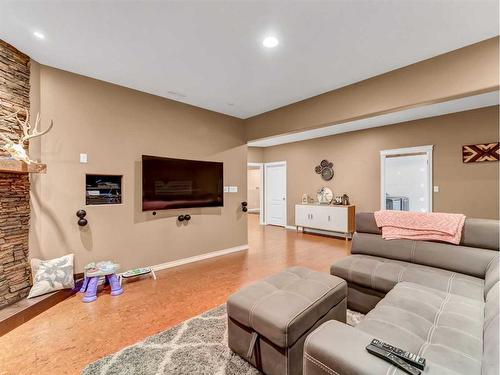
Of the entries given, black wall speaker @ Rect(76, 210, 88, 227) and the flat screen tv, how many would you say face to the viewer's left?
0

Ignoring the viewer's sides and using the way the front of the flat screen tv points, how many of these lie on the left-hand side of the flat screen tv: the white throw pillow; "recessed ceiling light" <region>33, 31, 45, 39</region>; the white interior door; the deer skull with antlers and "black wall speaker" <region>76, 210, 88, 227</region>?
1

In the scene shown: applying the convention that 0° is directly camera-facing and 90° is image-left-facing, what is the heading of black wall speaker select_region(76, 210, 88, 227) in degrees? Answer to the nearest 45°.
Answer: approximately 0°

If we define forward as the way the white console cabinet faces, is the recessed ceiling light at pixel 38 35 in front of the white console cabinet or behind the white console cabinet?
in front

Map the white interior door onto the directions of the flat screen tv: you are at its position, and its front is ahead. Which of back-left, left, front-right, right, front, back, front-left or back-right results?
left

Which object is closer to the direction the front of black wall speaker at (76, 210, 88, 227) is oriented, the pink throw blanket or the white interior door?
the pink throw blanket

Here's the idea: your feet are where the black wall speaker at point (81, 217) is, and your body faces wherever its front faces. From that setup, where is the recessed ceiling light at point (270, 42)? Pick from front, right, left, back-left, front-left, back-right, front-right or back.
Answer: front-left

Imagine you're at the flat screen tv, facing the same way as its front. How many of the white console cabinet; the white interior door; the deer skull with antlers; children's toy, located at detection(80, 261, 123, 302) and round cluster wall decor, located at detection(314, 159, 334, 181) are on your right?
2

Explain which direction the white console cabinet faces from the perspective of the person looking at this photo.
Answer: facing the viewer and to the left of the viewer

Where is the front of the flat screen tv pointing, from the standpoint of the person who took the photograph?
facing the viewer and to the right of the viewer

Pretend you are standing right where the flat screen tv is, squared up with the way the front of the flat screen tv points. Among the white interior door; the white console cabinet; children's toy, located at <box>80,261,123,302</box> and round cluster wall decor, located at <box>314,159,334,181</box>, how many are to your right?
1

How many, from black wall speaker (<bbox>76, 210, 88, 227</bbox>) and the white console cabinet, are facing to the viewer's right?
0
